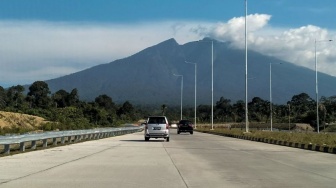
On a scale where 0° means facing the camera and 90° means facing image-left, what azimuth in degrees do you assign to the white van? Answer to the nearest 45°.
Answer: approximately 180°
